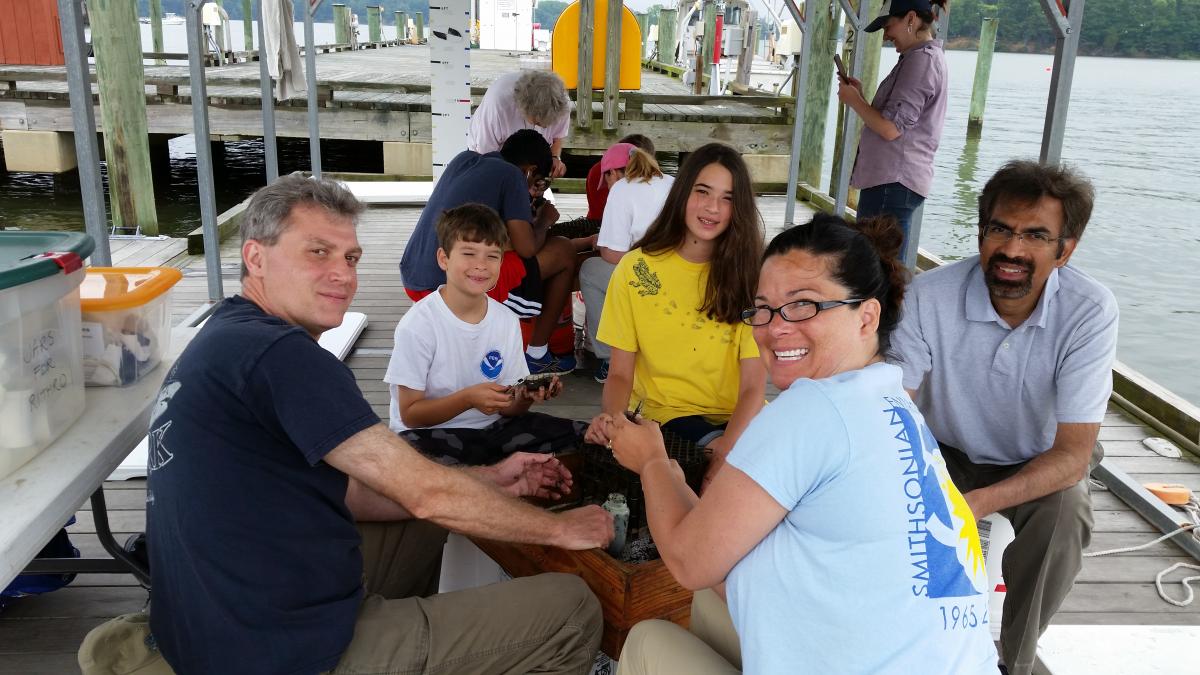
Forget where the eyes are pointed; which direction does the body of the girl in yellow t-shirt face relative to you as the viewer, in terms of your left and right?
facing the viewer

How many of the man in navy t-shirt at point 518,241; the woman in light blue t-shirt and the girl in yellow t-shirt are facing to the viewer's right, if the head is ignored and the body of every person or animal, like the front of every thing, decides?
1

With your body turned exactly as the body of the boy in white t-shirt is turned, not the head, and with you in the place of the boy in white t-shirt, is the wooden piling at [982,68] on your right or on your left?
on your left

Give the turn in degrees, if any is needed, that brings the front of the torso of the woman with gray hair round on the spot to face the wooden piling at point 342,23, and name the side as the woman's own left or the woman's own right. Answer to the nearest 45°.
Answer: approximately 135° to the woman's own left

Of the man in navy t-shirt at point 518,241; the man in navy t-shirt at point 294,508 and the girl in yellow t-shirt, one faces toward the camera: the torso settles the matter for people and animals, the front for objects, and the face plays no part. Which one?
the girl in yellow t-shirt

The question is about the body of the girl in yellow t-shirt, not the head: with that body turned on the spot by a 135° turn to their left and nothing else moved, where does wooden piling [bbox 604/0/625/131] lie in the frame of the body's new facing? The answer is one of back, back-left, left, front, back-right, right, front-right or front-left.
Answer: front-left

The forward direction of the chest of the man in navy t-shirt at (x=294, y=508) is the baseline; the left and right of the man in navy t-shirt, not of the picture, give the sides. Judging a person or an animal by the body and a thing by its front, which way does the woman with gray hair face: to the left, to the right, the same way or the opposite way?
to the right

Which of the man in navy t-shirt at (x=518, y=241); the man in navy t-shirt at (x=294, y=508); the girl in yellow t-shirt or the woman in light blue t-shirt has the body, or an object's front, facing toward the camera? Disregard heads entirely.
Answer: the girl in yellow t-shirt

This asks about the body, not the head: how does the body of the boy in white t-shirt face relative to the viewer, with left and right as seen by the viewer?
facing the viewer and to the right of the viewer

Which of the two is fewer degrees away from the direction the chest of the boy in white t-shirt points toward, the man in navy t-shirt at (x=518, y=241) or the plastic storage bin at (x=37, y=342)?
the plastic storage bin

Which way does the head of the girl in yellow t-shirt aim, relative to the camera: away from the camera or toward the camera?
toward the camera

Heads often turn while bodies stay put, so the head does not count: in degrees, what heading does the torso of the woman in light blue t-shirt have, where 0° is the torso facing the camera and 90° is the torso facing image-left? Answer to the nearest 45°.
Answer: approximately 135°

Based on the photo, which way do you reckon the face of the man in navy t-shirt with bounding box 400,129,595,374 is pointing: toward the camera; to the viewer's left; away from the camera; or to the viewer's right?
to the viewer's right

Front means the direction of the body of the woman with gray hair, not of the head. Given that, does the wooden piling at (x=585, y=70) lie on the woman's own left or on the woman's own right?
on the woman's own left

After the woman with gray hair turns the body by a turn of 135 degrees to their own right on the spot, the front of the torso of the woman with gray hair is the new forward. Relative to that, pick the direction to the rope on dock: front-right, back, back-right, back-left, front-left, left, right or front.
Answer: back-left
